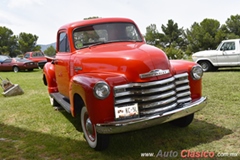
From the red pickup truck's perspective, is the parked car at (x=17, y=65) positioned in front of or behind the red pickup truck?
behind

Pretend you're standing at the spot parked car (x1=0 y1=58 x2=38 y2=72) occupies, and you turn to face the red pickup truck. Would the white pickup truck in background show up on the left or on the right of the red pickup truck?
left

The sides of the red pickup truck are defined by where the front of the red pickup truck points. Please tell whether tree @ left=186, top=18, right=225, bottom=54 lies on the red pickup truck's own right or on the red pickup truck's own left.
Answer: on the red pickup truck's own left

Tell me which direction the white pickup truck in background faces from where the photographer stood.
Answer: facing to the left of the viewer

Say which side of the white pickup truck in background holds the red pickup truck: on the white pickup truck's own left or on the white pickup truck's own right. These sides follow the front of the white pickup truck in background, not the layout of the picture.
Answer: on the white pickup truck's own left

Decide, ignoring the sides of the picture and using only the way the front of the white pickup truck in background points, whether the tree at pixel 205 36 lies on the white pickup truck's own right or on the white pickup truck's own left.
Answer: on the white pickup truck's own right

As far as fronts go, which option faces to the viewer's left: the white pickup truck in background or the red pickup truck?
the white pickup truck in background

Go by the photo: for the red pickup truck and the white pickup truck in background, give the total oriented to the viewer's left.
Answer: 1
